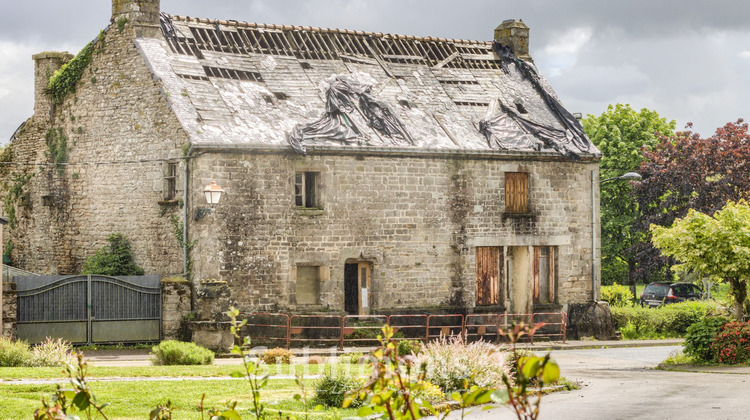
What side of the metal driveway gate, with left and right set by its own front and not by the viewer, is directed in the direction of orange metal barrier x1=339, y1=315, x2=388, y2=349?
left

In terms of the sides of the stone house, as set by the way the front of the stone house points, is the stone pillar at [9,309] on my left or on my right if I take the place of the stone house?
on my right

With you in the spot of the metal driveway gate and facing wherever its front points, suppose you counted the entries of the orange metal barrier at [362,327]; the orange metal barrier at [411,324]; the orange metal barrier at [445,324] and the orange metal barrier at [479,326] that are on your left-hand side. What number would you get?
4

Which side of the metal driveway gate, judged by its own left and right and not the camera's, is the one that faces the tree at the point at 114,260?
back

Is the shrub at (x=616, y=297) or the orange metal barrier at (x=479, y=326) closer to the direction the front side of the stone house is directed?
the orange metal barrier

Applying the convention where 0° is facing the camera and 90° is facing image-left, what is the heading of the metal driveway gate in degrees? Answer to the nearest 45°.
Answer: approximately 0°

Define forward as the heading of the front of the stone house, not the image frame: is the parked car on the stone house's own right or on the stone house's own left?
on the stone house's own left

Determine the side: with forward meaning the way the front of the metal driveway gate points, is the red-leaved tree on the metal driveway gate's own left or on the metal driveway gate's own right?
on the metal driveway gate's own left

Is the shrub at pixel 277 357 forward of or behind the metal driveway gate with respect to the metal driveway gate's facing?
forward

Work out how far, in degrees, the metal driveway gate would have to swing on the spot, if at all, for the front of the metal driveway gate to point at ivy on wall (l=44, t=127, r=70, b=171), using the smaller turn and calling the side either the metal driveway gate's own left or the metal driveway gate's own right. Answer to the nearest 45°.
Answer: approximately 180°

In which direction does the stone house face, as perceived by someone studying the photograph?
facing the viewer and to the right of the viewer

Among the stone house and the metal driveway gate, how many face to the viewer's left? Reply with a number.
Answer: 0
